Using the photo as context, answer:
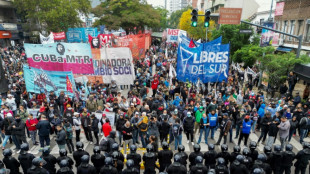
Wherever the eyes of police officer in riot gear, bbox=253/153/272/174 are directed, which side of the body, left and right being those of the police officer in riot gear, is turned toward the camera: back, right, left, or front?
back

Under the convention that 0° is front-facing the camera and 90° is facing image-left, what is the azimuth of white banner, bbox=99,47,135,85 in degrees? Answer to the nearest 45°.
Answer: approximately 0°

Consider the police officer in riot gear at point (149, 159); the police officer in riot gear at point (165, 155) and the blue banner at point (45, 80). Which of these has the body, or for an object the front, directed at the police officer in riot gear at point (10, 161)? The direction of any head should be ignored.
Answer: the blue banner

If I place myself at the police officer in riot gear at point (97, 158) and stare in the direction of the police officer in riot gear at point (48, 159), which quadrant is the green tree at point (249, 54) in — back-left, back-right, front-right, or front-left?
back-right

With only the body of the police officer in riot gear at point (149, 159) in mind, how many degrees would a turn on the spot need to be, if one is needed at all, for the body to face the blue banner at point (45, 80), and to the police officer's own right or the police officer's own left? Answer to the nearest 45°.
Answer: approximately 45° to the police officer's own left

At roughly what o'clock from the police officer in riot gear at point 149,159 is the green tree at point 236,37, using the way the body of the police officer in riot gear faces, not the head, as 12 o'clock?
The green tree is roughly at 1 o'clock from the police officer in riot gear.

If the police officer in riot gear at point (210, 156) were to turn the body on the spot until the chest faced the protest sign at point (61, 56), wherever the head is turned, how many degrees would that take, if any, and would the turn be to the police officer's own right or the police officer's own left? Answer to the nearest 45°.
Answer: approximately 45° to the police officer's own left

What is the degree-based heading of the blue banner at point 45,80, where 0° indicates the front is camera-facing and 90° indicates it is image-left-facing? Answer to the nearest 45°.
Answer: approximately 0°

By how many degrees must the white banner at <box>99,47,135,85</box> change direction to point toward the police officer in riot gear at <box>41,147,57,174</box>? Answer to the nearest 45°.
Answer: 0° — it already faces them

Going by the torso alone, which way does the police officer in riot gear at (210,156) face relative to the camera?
away from the camera

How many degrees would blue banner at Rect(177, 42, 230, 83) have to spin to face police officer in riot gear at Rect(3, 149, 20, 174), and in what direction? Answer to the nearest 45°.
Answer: approximately 45° to its right

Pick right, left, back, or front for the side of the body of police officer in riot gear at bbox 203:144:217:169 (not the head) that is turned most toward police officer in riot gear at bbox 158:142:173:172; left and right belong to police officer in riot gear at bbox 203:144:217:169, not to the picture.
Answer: left

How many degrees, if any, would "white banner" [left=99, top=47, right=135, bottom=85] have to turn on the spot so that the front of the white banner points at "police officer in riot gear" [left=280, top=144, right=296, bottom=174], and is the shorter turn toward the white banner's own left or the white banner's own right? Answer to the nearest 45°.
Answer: approximately 45° to the white banner's own left

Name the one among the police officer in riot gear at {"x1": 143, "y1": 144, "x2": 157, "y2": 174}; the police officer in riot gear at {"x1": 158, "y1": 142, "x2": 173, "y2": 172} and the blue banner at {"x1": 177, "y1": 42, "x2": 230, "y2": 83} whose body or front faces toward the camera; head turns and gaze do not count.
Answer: the blue banner
